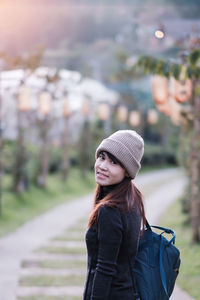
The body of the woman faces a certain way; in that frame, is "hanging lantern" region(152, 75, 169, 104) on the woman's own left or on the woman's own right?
on the woman's own right

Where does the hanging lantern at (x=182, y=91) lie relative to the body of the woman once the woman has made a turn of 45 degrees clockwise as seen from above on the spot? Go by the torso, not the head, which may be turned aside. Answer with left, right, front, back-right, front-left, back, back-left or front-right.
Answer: front-right
